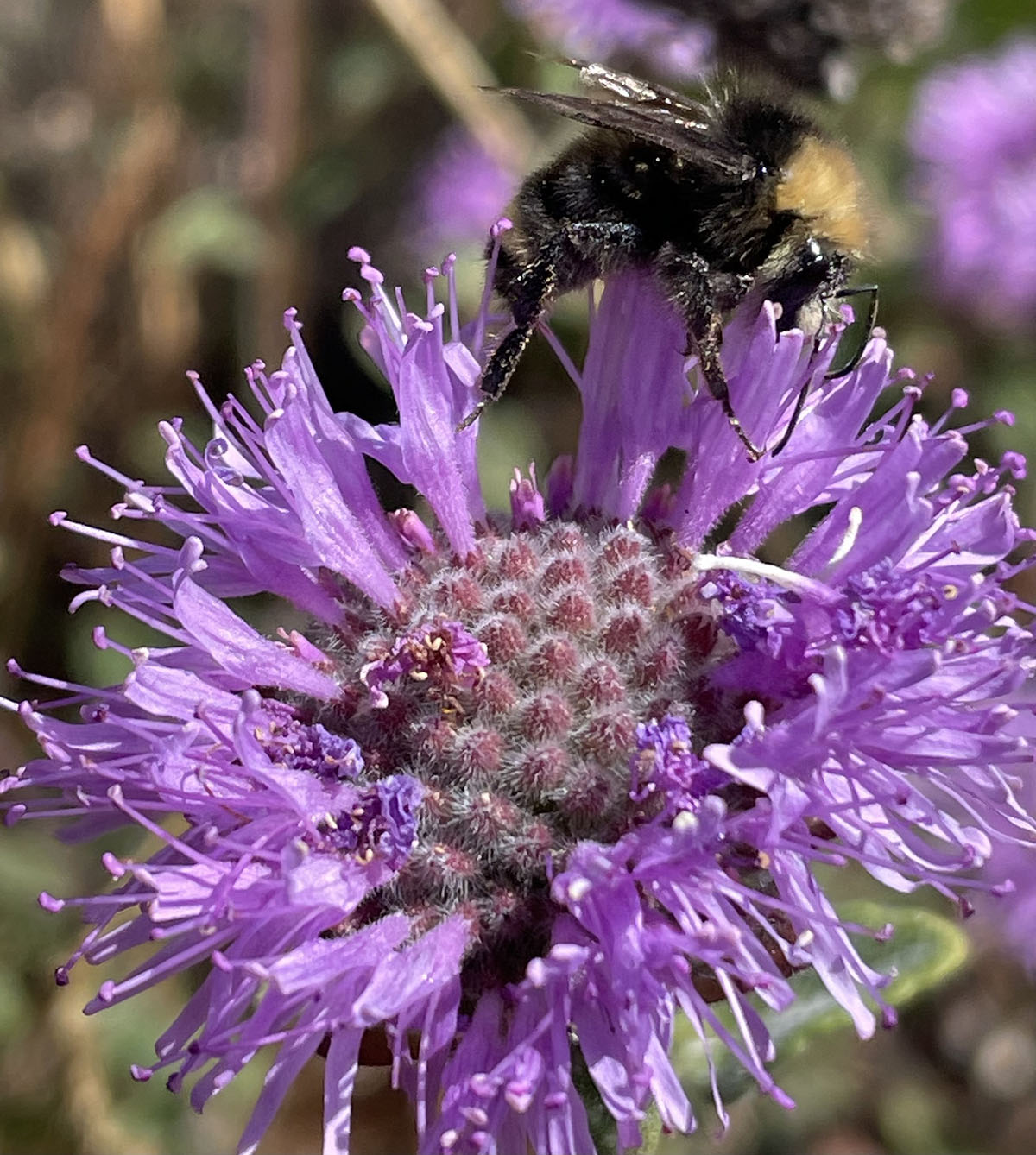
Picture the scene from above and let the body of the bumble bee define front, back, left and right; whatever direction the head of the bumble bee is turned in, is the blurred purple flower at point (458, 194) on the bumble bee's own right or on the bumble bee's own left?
on the bumble bee's own left

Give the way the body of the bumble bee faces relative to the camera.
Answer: to the viewer's right

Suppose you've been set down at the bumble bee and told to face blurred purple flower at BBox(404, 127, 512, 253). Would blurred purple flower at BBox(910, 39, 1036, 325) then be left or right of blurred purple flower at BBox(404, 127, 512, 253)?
right

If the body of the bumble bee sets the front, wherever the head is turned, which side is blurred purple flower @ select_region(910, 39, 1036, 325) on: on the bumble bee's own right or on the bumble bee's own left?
on the bumble bee's own left
